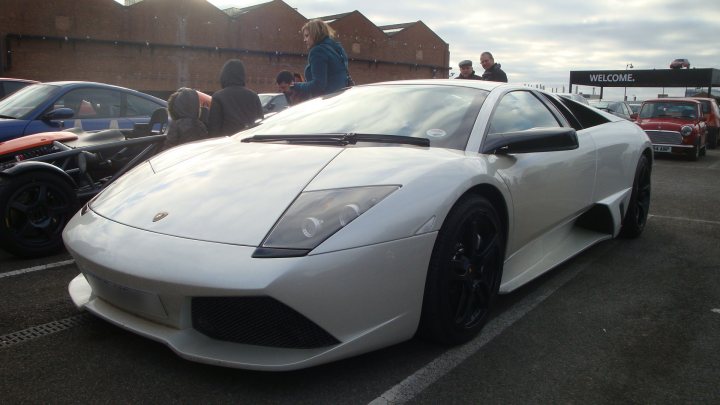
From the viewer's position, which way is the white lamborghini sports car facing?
facing the viewer and to the left of the viewer

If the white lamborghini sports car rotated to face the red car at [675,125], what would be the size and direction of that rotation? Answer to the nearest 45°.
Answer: approximately 180°

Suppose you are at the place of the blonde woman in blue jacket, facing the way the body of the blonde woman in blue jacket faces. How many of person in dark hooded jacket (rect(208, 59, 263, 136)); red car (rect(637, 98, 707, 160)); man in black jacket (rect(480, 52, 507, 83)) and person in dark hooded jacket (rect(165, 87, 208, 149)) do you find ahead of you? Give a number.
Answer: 2

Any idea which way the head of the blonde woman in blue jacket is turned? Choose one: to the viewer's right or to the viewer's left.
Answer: to the viewer's left

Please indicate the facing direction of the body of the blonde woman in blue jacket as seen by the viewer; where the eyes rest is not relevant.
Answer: to the viewer's left

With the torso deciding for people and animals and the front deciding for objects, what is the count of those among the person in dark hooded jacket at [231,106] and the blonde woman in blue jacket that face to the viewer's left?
1

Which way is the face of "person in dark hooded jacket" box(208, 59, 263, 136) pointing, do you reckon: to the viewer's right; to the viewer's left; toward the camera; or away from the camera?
away from the camera

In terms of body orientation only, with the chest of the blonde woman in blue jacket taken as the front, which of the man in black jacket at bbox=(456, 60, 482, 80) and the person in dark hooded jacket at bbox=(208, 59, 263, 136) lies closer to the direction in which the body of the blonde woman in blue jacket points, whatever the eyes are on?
the person in dark hooded jacket

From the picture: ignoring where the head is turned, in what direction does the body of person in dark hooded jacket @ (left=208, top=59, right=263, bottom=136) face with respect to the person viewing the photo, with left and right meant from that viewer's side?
facing away from the viewer

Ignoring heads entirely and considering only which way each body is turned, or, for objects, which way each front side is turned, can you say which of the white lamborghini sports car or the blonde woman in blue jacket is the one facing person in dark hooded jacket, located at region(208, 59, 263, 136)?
the blonde woman in blue jacket

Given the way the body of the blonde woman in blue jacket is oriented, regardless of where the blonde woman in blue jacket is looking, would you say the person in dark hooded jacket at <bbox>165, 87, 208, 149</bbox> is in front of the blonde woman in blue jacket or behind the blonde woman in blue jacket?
in front

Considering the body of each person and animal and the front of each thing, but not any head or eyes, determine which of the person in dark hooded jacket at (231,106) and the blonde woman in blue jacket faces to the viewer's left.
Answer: the blonde woman in blue jacket

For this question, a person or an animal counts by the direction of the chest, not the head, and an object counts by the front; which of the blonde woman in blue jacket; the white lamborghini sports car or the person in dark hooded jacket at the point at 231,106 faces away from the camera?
the person in dark hooded jacket

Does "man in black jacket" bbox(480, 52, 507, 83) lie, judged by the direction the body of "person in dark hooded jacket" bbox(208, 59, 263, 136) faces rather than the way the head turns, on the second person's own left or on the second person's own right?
on the second person's own right
